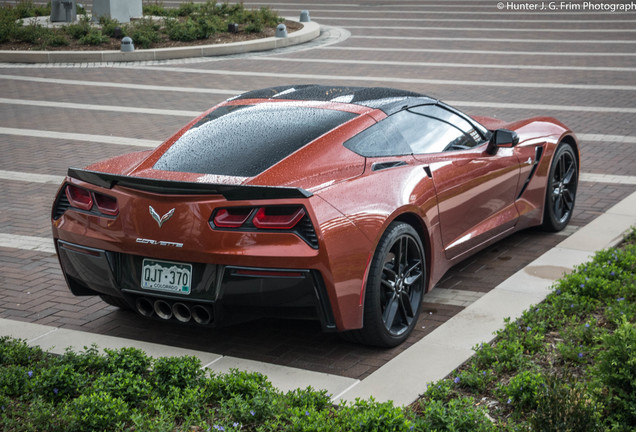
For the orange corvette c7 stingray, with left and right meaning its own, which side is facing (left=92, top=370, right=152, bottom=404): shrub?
back

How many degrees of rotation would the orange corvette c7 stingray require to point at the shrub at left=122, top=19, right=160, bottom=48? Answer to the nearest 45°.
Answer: approximately 45° to its left

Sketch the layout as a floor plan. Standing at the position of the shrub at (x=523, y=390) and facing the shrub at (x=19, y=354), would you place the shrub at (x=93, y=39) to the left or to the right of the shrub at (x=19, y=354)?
right

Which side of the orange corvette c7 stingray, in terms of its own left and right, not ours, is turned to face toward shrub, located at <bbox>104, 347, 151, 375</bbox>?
back

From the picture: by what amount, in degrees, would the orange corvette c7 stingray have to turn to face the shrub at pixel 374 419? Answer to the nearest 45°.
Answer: approximately 135° to its right

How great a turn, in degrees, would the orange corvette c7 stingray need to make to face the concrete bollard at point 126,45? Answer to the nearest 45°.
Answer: approximately 45° to its left

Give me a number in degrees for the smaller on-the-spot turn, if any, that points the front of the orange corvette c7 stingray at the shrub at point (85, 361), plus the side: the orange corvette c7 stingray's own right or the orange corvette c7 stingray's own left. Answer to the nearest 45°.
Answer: approximately 180°

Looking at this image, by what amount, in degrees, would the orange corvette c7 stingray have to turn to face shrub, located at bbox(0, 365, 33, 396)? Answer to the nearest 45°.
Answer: approximately 180°

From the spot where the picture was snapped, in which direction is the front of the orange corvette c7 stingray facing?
facing away from the viewer and to the right of the viewer

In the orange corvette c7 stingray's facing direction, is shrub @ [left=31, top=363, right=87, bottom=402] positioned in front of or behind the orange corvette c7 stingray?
behind

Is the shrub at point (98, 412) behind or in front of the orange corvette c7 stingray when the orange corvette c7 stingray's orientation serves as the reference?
behind
